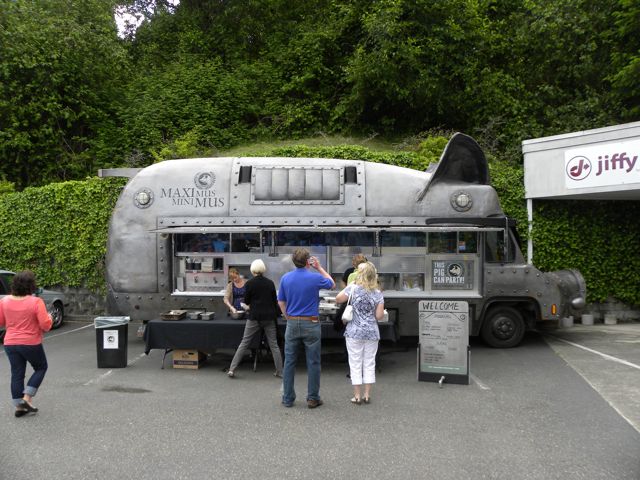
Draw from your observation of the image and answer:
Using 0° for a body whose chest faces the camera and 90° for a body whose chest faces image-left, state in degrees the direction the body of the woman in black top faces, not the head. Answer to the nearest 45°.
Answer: approximately 180°

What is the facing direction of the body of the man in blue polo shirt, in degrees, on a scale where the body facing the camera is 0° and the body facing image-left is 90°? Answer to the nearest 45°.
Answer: approximately 180°

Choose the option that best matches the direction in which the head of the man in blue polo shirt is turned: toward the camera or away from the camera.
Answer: away from the camera

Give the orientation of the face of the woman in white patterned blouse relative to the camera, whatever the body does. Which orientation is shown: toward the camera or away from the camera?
away from the camera

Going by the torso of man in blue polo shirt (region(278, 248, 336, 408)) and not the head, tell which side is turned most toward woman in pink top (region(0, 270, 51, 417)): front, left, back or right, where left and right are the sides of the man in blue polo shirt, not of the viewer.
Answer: left

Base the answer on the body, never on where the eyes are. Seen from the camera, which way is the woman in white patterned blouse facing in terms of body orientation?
away from the camera

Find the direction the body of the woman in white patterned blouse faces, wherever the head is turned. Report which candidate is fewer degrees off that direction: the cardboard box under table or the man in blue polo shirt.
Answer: the cardboard box under table

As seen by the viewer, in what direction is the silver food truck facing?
to the viewer's right

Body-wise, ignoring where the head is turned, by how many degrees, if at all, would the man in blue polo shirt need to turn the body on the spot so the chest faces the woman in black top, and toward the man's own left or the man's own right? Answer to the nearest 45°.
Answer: approximately 45° to the man's own left

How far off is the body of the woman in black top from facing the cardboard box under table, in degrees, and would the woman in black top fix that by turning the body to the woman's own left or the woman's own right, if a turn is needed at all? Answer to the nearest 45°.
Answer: approximately 45° to the woman's own left

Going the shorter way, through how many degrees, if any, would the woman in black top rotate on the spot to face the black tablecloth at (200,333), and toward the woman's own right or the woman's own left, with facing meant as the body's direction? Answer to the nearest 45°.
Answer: approximately 45° to the woman's own left

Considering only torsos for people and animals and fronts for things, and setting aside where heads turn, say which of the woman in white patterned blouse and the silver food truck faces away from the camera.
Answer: the woman in white patterned blouse

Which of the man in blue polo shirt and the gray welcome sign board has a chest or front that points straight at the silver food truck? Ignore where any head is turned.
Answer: the man in blue polo shirt

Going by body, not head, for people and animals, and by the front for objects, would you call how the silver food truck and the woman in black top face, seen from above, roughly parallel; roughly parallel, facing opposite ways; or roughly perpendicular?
roughly perpendicular

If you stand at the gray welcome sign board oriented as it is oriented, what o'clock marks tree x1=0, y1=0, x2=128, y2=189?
The tree is roughly at 4 o'clock from the gray welcome sign board.
